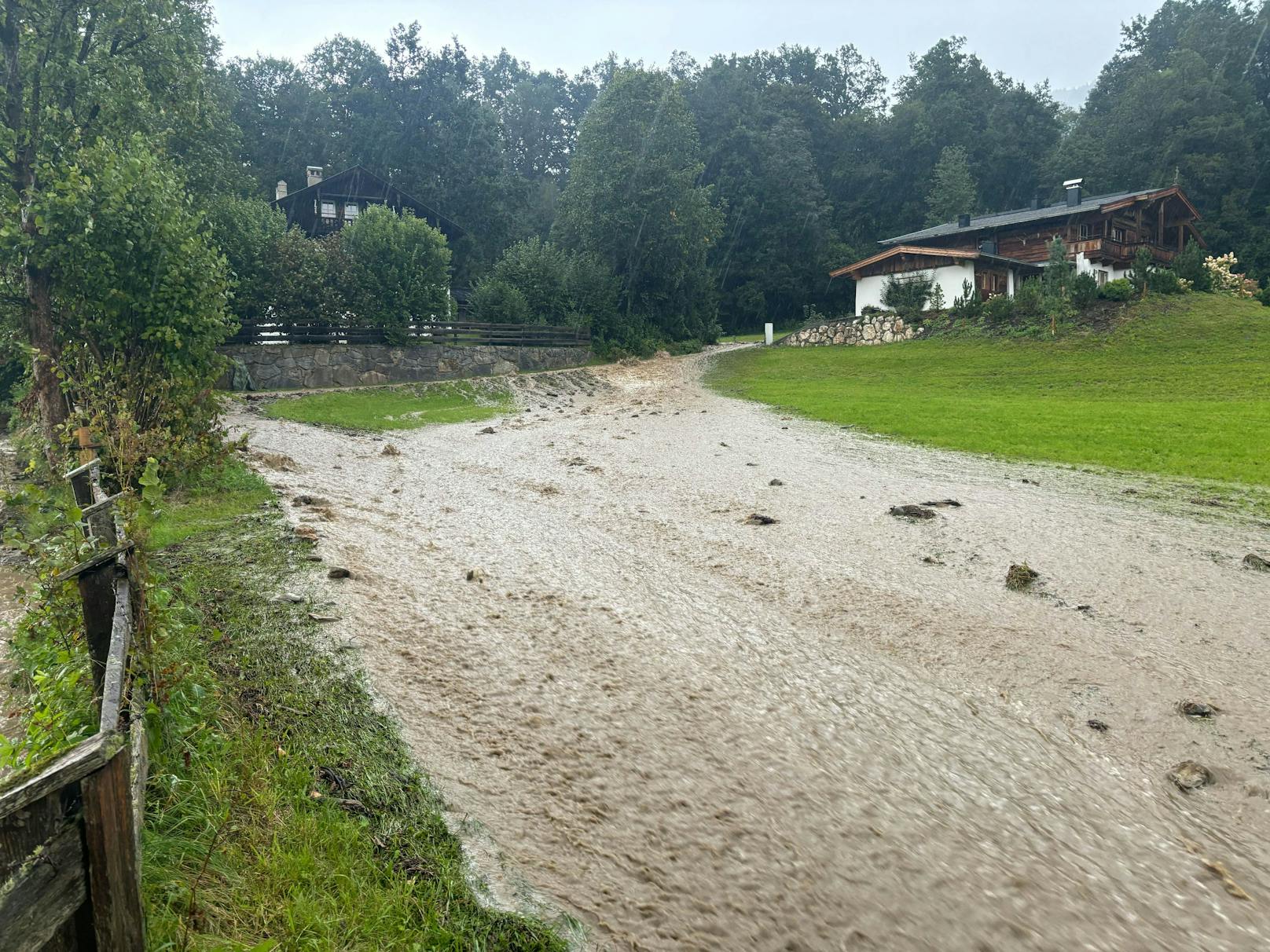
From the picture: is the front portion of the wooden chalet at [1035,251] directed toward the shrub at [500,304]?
no

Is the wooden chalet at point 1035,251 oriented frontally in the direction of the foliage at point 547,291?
no
